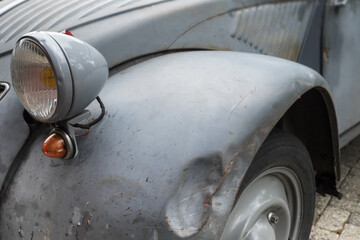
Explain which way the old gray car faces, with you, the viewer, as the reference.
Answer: facing the viewer and to the left of the viewer

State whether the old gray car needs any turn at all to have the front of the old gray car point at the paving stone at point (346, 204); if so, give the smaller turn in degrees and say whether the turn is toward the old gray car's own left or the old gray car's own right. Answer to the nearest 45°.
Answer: approximately 180°
